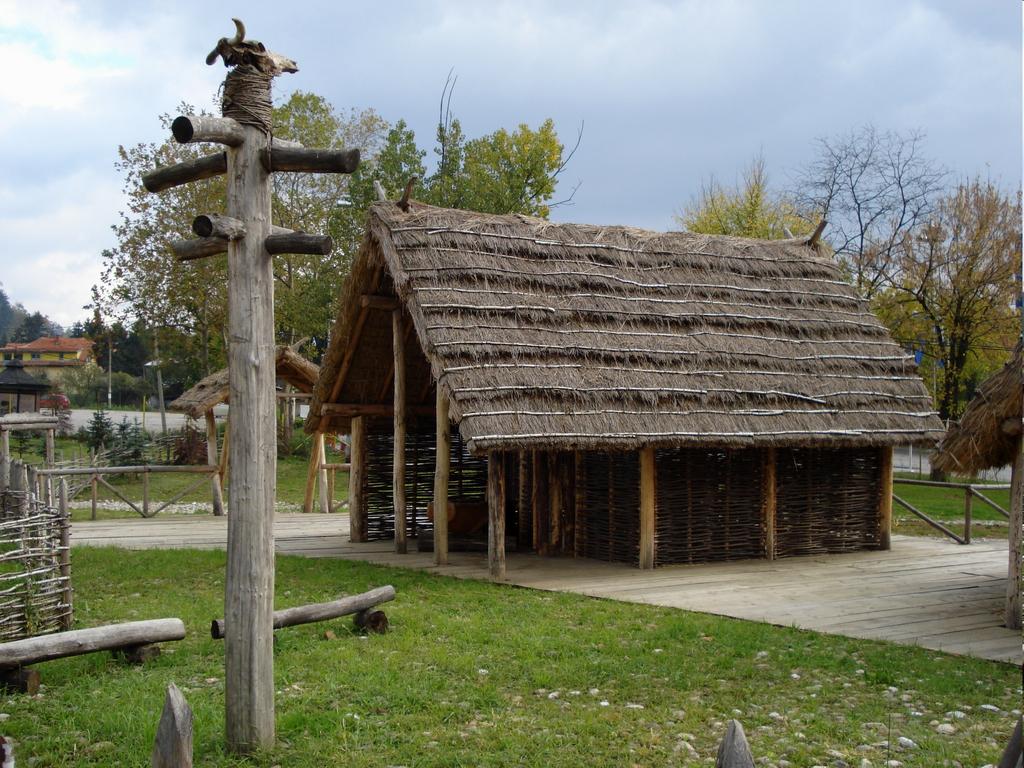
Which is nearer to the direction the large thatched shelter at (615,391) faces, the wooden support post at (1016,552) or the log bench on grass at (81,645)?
the log bench on grass

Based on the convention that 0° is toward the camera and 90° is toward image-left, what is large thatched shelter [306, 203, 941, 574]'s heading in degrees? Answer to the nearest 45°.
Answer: approximately 45°

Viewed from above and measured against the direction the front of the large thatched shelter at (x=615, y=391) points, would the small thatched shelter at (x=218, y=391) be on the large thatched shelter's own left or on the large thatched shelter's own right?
on the large thatched shelter's own right

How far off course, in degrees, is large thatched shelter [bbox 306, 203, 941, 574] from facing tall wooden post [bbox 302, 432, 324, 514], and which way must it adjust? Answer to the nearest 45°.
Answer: approximately 90° to its right

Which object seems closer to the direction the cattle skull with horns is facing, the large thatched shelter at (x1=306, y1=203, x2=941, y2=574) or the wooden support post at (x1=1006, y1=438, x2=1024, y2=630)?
the wooden support post

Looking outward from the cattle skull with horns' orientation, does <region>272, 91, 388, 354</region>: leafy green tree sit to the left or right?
on its left

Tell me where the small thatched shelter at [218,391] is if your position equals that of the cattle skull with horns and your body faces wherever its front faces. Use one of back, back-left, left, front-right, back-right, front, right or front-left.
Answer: left

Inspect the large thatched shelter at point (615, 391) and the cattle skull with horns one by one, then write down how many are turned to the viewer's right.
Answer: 1

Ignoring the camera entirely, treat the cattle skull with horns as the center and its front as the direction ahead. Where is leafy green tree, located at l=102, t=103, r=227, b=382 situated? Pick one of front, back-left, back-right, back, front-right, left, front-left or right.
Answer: left

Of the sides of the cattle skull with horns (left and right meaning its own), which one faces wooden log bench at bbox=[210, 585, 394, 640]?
left

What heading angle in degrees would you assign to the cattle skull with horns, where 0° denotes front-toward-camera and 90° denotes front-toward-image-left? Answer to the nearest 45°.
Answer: approximately 270°

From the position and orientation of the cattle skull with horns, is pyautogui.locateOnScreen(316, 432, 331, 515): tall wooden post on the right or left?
on its left

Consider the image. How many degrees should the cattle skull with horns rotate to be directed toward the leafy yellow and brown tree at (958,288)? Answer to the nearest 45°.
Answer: approximately 45° to its left

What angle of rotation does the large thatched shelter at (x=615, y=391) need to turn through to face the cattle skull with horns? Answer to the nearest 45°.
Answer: approximately 45° to its left

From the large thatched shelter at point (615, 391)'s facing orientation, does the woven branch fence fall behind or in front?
in front
